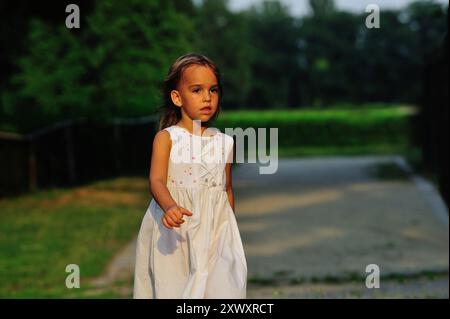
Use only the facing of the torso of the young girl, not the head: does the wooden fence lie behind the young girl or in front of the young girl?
behind

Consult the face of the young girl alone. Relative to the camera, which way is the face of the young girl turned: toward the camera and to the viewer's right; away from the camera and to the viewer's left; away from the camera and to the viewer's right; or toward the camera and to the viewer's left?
toward the camera and to the viewer's right

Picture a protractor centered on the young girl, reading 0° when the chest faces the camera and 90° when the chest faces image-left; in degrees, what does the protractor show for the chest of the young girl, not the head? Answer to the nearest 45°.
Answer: approximately 315°
